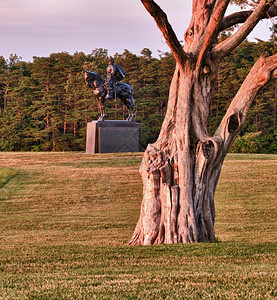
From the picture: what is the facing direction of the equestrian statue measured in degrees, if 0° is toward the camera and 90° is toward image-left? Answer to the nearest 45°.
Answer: approximately 90°

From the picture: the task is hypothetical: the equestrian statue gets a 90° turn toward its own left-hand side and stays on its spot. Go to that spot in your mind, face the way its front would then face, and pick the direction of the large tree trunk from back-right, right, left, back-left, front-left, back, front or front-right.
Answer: front
